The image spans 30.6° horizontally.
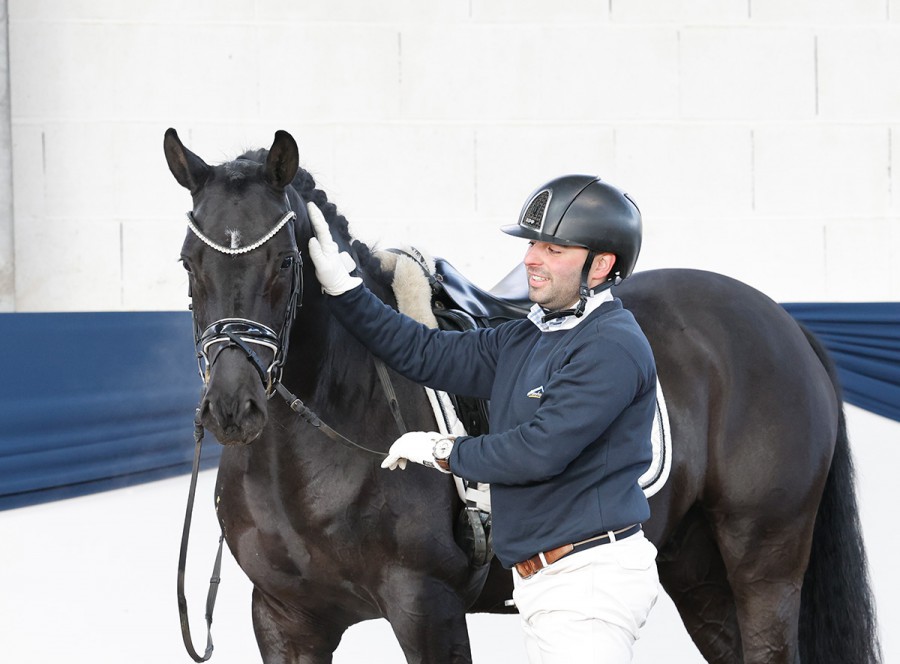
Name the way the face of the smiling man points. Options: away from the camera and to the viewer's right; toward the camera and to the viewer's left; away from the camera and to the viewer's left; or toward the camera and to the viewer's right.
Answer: toward the camera and to the viewer's left

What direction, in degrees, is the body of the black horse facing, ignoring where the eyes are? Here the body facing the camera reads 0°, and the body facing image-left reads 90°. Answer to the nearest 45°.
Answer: approximately 45°

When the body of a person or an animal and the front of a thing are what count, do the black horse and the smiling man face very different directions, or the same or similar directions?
same or similar directions

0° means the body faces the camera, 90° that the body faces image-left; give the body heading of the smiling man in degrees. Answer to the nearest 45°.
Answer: approximately 45°
